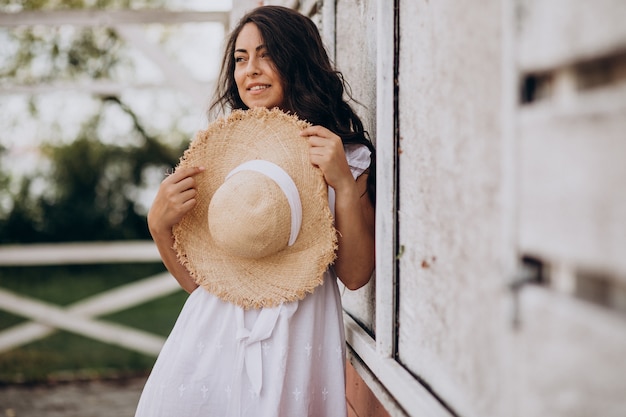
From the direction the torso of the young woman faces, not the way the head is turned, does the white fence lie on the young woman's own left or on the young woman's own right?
on the young woman's own right

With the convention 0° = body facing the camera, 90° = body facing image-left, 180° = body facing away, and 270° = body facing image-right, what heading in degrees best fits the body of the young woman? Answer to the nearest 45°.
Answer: approximately 45°

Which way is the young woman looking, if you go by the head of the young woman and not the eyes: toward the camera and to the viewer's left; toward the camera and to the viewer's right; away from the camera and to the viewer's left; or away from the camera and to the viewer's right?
toward the camera and to the viewer's left
